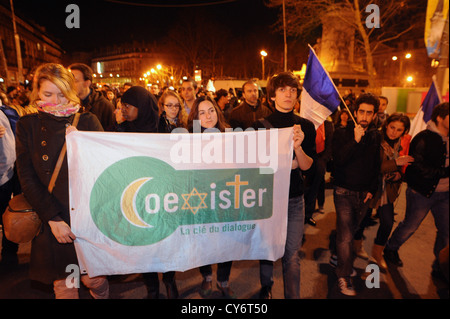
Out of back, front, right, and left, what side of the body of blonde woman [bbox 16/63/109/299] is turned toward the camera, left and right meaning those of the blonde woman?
front

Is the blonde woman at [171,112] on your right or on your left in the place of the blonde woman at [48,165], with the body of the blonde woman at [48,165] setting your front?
on your left

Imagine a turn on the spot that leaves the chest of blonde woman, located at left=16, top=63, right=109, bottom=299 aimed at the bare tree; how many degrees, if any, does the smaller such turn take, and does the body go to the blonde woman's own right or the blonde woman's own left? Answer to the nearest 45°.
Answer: approximately 135° to the blonde woman's own left

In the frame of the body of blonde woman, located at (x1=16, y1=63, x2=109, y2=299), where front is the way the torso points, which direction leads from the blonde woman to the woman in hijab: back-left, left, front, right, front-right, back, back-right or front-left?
back-left

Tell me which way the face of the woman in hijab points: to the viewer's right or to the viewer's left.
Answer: to the viewer's left
